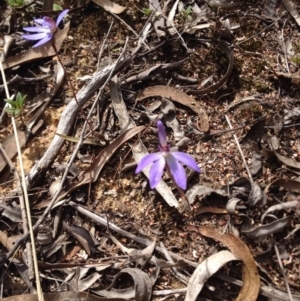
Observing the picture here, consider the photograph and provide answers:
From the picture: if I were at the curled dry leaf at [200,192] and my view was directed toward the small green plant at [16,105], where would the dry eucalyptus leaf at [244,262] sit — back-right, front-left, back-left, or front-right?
back-left

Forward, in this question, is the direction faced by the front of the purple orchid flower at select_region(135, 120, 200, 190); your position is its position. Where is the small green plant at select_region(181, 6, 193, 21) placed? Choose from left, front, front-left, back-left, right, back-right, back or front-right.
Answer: back

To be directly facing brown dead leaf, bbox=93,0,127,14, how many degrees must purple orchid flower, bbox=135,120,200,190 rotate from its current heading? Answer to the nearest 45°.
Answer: approximately 180°

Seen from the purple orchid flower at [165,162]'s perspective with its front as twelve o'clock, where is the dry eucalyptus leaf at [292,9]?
The dry eucalyptus leaf is roughly at 7 o'clock from the purple orchid flower.

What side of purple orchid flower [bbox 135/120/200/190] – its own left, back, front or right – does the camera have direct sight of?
front
